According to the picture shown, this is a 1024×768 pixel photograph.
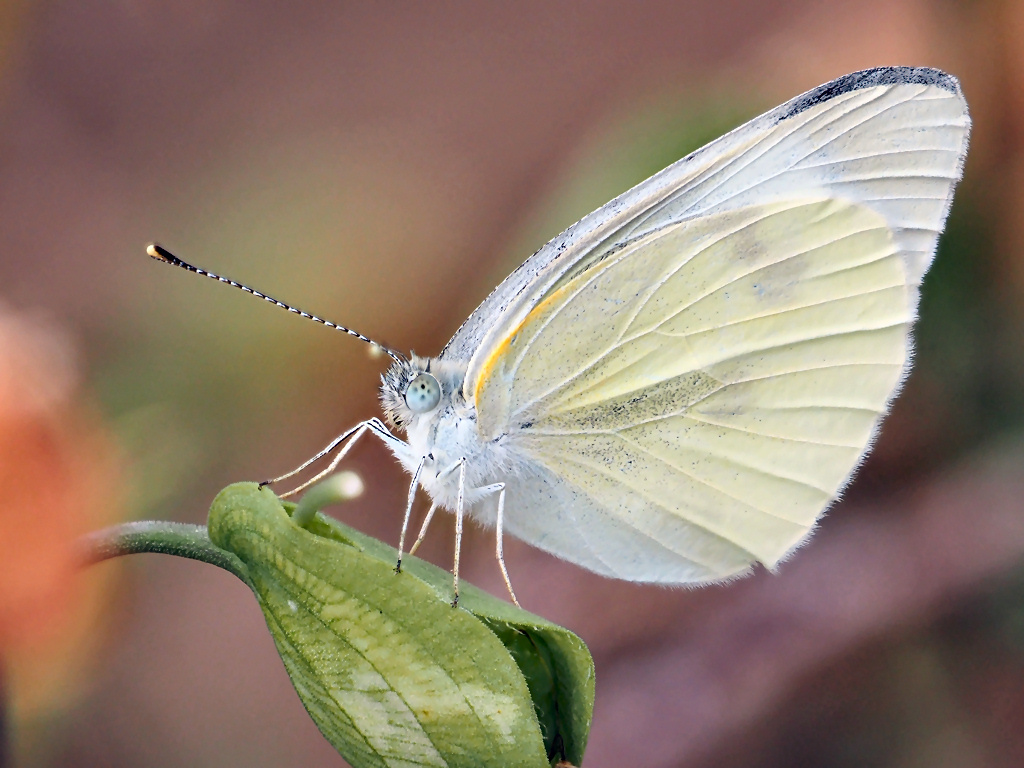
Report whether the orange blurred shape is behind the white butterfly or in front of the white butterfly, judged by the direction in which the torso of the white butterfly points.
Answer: in front

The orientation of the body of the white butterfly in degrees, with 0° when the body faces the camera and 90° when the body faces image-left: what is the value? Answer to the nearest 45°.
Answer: approximately 90°
